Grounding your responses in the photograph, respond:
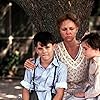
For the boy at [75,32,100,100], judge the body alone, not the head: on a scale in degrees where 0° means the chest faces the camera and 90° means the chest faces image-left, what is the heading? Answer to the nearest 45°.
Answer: approximately 90°

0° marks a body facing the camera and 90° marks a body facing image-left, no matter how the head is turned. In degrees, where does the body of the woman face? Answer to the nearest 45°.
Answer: approximately 0°

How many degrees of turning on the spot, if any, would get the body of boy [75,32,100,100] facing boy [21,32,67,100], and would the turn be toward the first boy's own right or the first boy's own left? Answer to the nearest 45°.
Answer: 0° — they already face them
